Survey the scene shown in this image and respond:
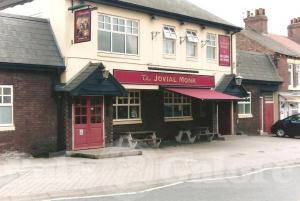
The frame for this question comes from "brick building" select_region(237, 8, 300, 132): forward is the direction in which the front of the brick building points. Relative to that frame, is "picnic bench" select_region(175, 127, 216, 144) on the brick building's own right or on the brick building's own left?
on the brick building's own right

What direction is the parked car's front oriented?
to the viewer's left

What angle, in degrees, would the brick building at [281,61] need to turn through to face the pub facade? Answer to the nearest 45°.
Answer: approximately 90° to its right

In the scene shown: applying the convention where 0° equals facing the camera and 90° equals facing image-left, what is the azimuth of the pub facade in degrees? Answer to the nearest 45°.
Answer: approximately 315°

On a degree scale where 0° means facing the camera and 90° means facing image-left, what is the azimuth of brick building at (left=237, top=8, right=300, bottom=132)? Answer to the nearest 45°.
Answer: approximately 315°

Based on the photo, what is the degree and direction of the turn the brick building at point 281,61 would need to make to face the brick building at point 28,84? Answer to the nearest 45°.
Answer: approximately 90° to its right

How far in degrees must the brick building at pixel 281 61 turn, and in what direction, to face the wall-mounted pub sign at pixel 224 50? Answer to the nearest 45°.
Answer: approximately 45° to its right

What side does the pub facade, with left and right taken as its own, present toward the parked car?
left
